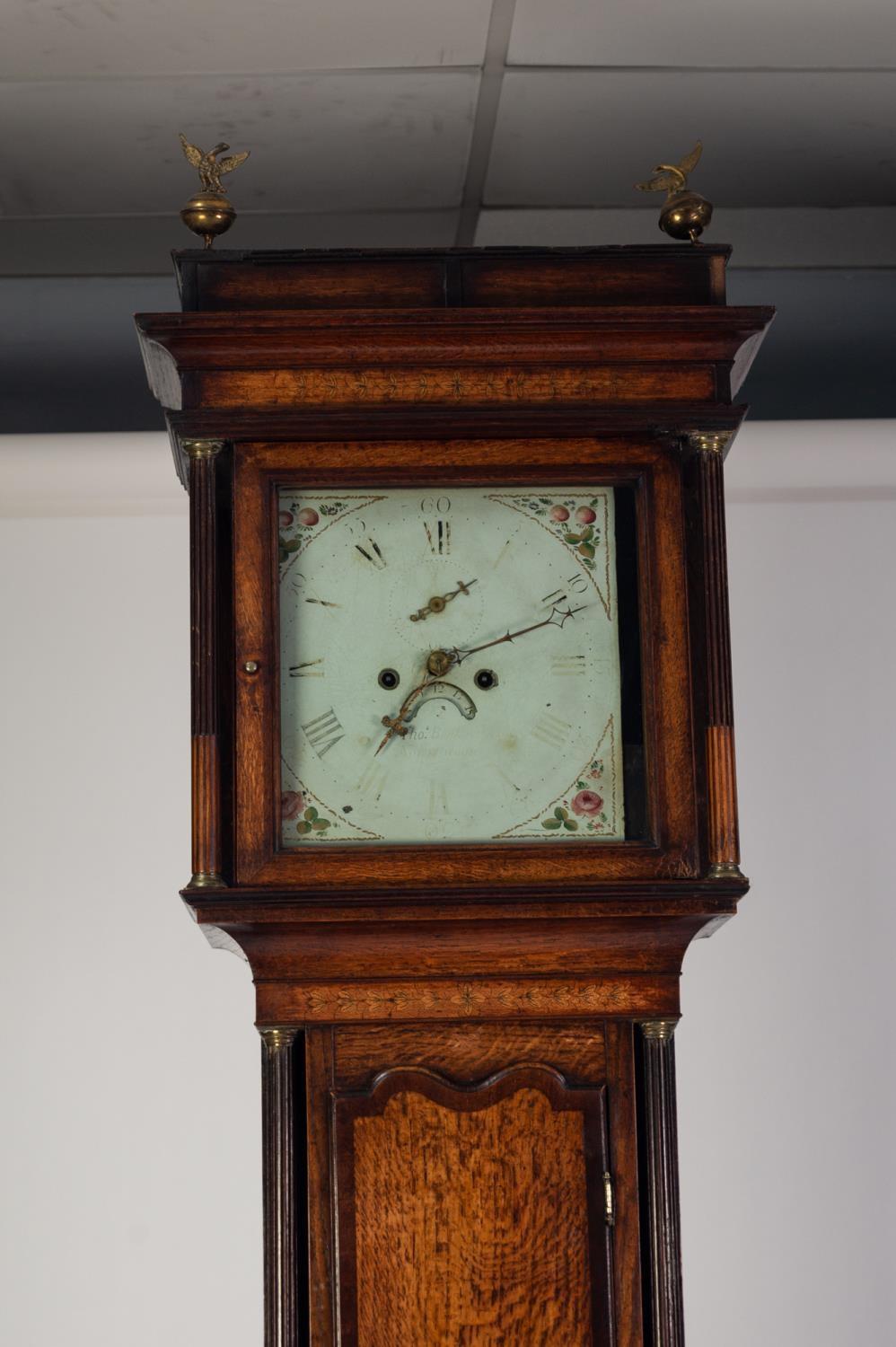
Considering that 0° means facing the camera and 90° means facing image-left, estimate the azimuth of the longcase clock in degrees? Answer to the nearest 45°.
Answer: approximately 0°
